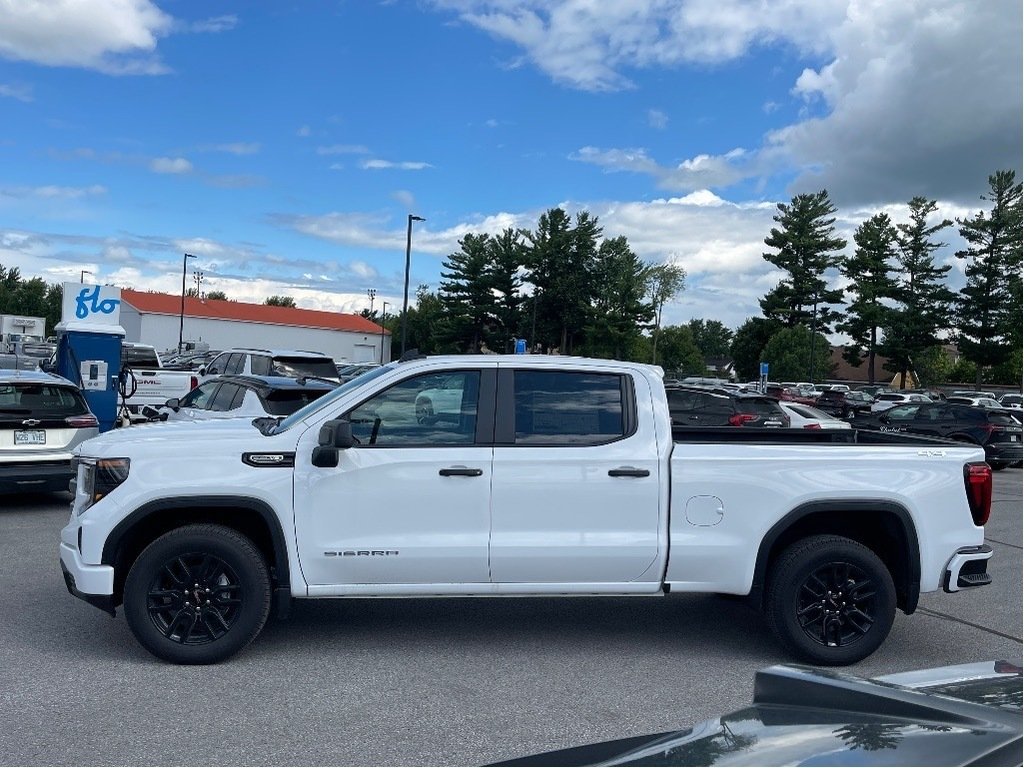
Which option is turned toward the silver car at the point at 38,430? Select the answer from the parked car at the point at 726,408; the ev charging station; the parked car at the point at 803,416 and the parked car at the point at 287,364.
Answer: the ev charging station

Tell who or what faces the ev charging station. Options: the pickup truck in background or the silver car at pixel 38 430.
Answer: the silver car

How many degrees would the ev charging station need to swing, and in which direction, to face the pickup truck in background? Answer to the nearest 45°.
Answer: approximately 180°

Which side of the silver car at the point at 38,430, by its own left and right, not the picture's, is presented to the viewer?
back

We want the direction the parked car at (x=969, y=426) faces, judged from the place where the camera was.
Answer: facing away from the viewer and to the left of the viewer

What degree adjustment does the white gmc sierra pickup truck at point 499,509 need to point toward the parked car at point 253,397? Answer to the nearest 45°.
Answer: approximately 45° to its right

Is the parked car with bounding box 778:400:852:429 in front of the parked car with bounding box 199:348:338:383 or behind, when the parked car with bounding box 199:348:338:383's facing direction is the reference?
behind

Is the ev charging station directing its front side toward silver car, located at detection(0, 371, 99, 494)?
yes

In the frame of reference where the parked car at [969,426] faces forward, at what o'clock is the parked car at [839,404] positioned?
the parked car at [839,404] is roughly at 1 o'clock from the parked car at [969,426].

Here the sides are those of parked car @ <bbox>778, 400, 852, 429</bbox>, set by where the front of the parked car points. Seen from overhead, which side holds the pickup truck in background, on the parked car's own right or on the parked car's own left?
on the parked car's own left

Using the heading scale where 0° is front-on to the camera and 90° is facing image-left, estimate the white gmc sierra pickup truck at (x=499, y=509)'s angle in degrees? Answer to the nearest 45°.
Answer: approximately 90°

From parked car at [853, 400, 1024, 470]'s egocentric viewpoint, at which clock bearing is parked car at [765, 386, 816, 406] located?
parked car at [765, 386, 816, 406] is roughly at 1 o'clock from parked car at [853, 400, 1024, 470].

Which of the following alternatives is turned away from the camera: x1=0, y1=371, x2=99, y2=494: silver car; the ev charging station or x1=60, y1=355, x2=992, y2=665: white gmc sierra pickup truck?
the silver car
